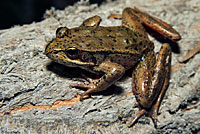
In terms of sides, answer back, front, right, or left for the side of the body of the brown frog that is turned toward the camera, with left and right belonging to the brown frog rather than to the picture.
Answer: left
